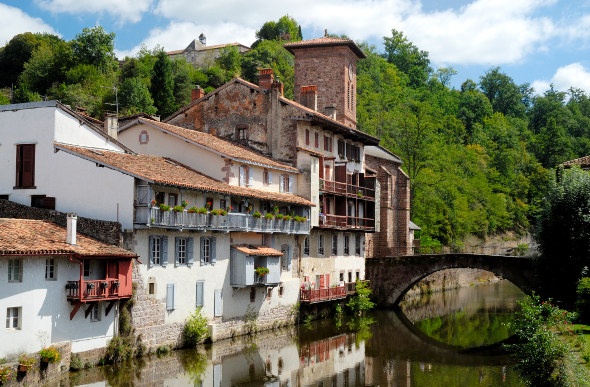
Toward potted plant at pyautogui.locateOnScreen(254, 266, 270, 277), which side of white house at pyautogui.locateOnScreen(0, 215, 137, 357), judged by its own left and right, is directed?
left

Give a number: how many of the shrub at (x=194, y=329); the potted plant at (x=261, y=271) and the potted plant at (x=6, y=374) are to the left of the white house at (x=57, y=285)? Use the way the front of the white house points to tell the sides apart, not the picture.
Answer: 2

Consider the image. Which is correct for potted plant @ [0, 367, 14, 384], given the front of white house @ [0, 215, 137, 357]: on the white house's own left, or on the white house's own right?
on the white house's own right

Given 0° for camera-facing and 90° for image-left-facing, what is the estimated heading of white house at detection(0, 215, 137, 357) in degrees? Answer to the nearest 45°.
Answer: approximately 315°

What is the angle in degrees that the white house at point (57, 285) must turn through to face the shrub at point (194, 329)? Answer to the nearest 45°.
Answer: approximately 90° to its left
